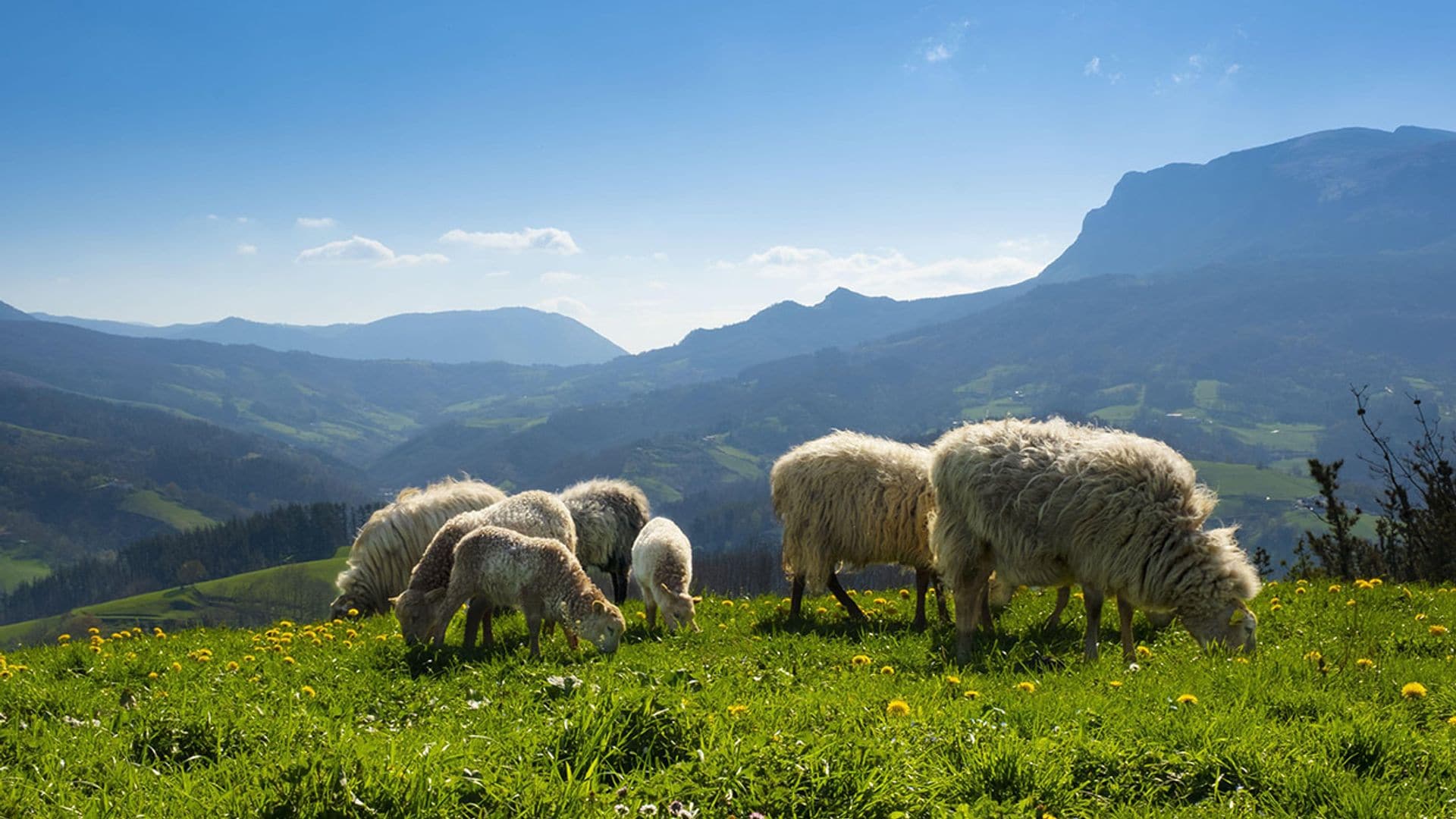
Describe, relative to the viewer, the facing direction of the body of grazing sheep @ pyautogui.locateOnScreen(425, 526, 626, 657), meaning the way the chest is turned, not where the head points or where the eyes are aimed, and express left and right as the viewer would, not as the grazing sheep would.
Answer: facing to the right of the viewer

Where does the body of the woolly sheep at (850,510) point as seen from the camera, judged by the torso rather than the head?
to the viewer's right

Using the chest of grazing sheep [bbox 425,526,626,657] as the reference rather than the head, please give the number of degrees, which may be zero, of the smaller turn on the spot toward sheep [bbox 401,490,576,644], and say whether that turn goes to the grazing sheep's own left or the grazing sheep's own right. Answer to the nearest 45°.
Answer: approximately 135° to the grazing sheep's own left

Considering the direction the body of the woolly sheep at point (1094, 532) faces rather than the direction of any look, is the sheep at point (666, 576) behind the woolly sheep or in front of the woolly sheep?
behind

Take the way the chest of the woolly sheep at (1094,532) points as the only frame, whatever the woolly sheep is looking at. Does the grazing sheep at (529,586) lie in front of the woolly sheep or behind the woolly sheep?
behind

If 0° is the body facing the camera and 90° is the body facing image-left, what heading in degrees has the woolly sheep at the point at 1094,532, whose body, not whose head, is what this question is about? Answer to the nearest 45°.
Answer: approximately 270°
